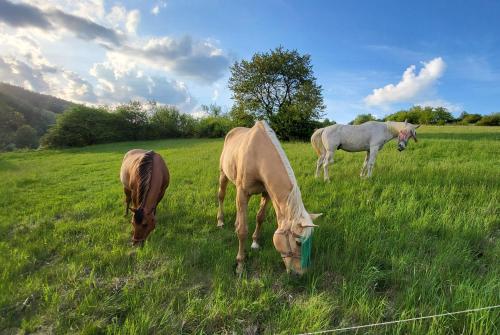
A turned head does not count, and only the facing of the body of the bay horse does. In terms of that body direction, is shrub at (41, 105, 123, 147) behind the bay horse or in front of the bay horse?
behind

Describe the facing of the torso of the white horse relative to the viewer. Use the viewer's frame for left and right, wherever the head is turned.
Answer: facing to the right of the viewer

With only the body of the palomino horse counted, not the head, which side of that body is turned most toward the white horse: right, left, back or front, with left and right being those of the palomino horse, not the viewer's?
left

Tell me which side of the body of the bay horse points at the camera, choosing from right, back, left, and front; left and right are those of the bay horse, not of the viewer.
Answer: front

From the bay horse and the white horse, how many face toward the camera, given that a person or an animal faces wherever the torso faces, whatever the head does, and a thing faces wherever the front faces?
1

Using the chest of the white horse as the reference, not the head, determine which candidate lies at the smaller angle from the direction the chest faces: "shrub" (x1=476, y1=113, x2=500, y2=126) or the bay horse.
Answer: the shrub

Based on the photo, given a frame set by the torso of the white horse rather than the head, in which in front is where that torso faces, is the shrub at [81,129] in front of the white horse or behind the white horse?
behind

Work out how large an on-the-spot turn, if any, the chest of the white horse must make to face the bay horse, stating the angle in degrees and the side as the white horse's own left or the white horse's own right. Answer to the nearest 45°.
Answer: approximately 135° to the white horse's own right
